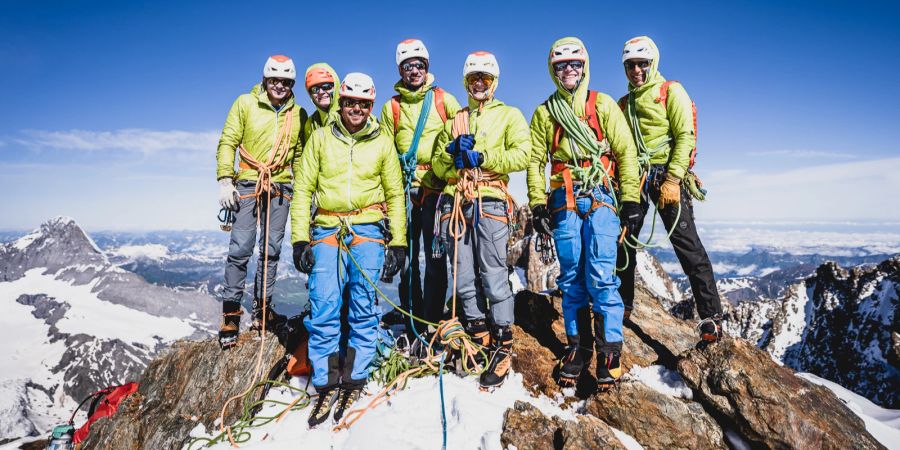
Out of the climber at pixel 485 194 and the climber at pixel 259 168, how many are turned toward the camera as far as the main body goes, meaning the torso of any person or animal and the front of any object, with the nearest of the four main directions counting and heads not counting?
2

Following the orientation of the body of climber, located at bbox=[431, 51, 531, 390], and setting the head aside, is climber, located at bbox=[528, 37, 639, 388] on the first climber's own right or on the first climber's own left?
on the first climber's own left

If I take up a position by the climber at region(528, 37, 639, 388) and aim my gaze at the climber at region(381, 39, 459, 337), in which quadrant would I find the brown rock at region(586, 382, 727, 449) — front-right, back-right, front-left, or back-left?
back-left

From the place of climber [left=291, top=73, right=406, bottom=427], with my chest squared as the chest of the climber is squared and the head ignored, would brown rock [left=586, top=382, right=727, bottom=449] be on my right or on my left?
on my left

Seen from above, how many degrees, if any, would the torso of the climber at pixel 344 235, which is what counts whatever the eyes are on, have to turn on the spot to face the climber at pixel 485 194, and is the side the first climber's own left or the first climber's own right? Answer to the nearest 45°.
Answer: approximately 90° to the first climber's own left

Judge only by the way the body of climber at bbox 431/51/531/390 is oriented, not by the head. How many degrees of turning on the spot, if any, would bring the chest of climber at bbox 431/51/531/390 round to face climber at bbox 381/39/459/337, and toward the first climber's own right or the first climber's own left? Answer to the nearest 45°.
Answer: approximately 135° to the first climber's own right

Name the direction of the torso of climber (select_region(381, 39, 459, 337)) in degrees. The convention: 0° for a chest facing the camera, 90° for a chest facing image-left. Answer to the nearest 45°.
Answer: approximately 0°

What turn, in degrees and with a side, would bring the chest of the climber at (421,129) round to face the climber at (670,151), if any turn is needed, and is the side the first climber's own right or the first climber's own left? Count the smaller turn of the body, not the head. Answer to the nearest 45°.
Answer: approximately 90° to the first climber's own left
